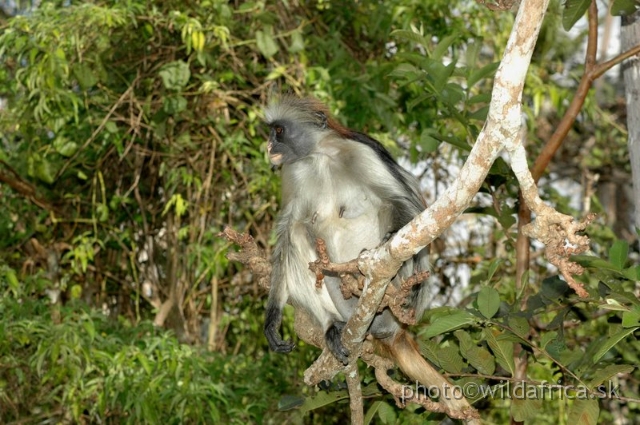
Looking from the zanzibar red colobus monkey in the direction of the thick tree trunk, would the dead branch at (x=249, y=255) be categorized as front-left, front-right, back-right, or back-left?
back-left

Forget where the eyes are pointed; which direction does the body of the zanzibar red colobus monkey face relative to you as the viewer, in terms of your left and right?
facing the viewer and to the left of the viewer

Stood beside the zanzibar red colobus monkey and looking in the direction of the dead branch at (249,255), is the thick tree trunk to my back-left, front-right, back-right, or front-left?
back-right

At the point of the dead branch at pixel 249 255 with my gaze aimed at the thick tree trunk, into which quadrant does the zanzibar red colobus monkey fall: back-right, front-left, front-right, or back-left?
front-right
